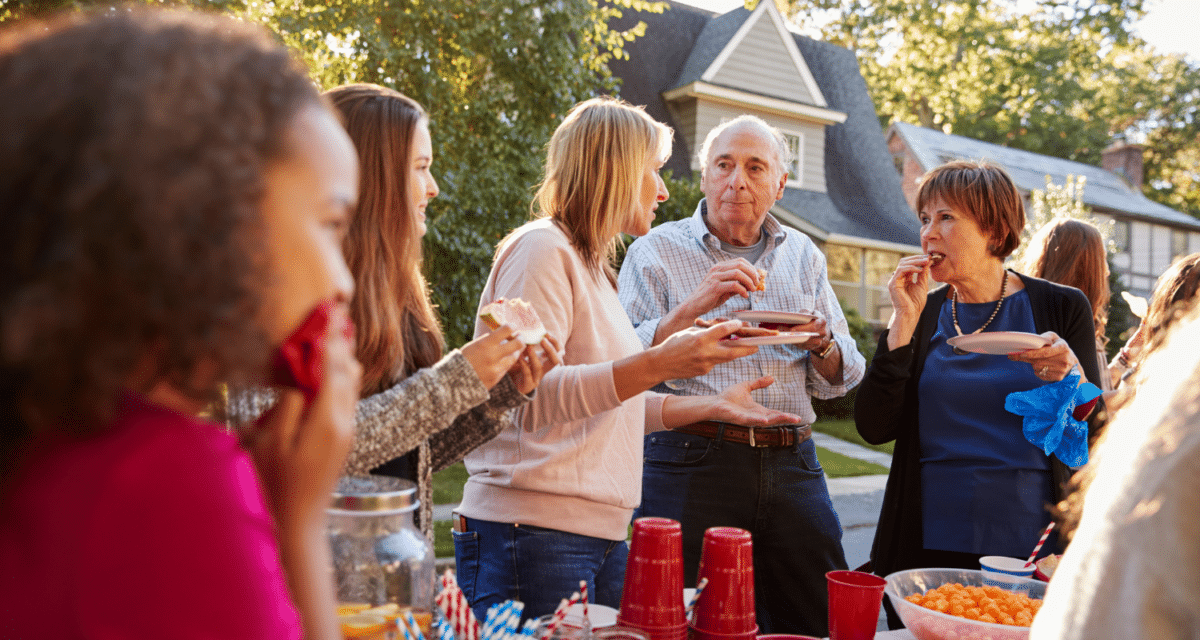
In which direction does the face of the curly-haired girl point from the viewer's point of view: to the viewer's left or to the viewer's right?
to the viewer's right

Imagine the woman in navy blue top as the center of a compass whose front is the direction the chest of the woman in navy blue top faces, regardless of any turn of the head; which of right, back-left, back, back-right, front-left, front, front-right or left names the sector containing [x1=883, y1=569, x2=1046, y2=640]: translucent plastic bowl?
front-left

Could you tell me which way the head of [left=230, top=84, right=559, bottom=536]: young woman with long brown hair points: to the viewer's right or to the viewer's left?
to the viewer's right

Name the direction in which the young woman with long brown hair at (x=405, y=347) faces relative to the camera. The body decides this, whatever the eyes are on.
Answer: to the viewer's right

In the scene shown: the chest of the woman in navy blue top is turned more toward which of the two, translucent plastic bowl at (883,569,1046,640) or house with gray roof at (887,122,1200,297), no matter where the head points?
the translucent plastic bowl

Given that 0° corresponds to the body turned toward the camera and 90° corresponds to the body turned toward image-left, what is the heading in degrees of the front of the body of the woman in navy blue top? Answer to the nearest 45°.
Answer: approximately 45°

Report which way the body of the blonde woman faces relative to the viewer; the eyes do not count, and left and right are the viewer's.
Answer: facing to the right of the viewer

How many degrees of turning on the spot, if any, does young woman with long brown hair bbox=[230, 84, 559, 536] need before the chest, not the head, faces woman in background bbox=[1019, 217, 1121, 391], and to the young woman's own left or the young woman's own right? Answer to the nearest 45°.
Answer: approximately 45° to the young woman's own left

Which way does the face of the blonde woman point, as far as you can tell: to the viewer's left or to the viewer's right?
to the viewer's right

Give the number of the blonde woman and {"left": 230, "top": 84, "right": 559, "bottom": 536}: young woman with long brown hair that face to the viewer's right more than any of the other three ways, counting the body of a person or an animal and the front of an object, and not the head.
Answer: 2

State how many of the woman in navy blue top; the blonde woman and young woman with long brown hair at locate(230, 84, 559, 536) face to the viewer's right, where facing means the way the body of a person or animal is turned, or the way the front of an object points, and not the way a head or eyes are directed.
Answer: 2

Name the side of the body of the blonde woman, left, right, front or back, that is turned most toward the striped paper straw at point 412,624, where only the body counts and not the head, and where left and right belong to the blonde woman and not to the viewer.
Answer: right

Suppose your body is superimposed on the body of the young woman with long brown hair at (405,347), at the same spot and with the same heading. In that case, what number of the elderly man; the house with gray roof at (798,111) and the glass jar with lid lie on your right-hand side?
1

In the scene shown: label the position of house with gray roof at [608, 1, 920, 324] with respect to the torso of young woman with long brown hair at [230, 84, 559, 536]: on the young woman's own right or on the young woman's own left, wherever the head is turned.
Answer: on the young woman's own left

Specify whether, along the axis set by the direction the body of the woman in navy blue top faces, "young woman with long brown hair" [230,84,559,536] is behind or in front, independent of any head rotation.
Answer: in front

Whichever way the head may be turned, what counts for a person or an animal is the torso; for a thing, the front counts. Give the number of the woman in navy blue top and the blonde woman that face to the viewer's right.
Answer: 1
